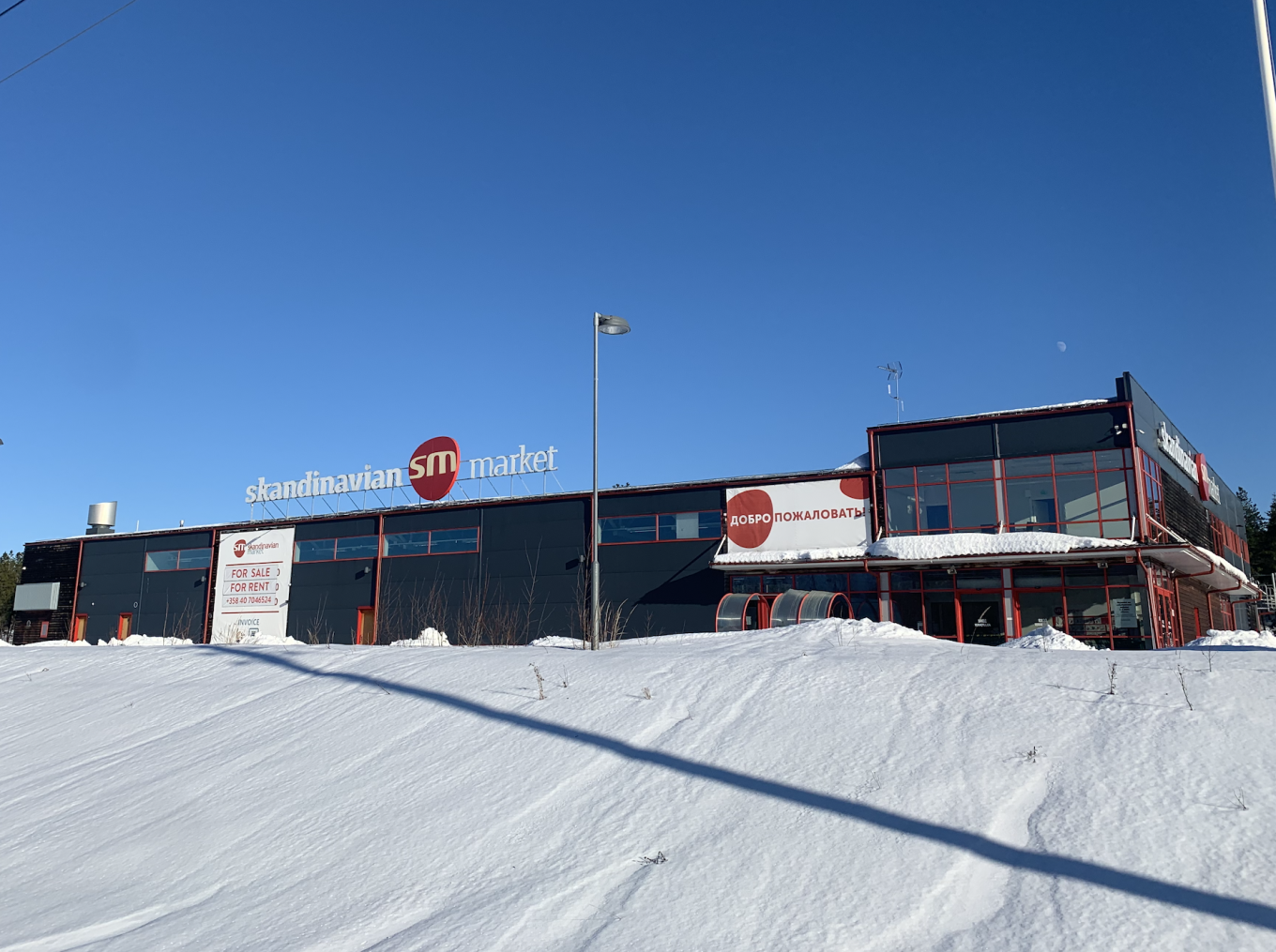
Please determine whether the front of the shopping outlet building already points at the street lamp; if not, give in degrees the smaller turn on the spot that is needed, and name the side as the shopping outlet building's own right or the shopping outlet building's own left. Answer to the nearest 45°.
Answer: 0° — it already faces it

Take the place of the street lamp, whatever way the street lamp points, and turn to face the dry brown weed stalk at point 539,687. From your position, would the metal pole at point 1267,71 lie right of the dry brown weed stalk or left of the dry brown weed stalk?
left

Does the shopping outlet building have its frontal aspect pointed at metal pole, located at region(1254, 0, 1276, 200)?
yes

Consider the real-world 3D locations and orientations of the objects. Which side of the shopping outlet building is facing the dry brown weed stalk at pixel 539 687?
front

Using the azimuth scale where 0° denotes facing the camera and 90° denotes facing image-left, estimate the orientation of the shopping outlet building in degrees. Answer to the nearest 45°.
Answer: approximately 0°
